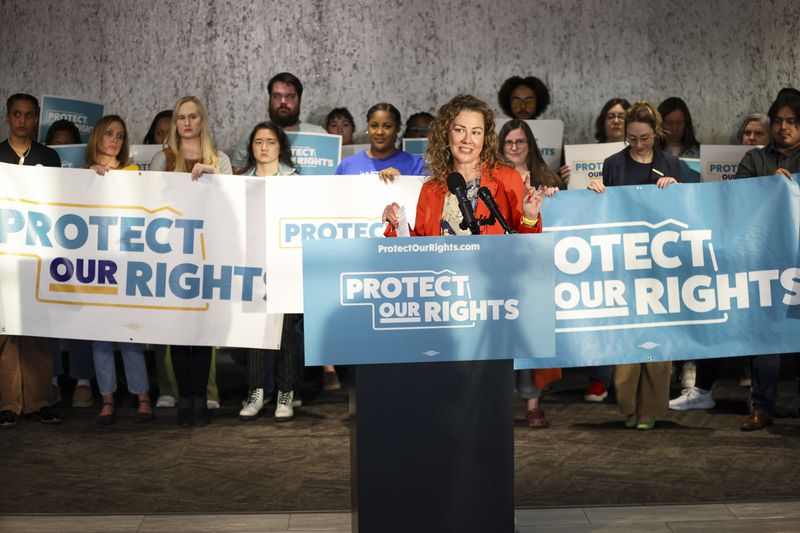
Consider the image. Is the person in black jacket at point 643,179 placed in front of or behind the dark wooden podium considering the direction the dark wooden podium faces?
behind

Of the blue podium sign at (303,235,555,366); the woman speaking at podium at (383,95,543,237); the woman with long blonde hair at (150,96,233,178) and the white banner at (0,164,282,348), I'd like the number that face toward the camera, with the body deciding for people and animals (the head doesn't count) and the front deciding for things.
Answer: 4

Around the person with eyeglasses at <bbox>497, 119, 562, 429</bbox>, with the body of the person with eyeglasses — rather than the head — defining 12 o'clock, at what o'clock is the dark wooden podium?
The dark wooden podium is roughly at 12 o'clock from the person with eyeglasses.

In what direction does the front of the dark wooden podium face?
toward the camera

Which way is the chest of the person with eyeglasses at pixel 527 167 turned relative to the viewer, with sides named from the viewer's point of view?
facing the viewer

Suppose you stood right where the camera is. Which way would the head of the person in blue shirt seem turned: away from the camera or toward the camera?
toward the camera

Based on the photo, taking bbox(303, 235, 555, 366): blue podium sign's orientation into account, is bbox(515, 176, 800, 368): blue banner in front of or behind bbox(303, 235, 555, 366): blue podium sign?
behind

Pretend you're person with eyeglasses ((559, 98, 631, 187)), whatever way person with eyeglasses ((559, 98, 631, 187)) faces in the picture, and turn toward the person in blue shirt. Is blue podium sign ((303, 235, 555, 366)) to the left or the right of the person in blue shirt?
left

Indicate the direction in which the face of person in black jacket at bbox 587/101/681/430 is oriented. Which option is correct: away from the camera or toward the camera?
toward the camera

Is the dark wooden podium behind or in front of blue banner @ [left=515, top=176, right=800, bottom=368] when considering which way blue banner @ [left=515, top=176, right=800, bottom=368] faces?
in front

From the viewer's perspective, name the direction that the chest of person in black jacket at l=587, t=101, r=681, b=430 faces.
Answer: toward the camera

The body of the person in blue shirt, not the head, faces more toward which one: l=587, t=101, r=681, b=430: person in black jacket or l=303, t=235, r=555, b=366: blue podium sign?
the blue podium sign

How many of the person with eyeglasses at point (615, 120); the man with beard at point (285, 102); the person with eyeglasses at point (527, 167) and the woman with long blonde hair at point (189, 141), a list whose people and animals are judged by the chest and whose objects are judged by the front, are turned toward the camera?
4

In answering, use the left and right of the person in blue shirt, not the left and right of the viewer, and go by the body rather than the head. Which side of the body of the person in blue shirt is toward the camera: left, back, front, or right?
front

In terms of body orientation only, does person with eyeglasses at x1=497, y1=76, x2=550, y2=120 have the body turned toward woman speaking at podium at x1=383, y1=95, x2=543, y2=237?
yes
